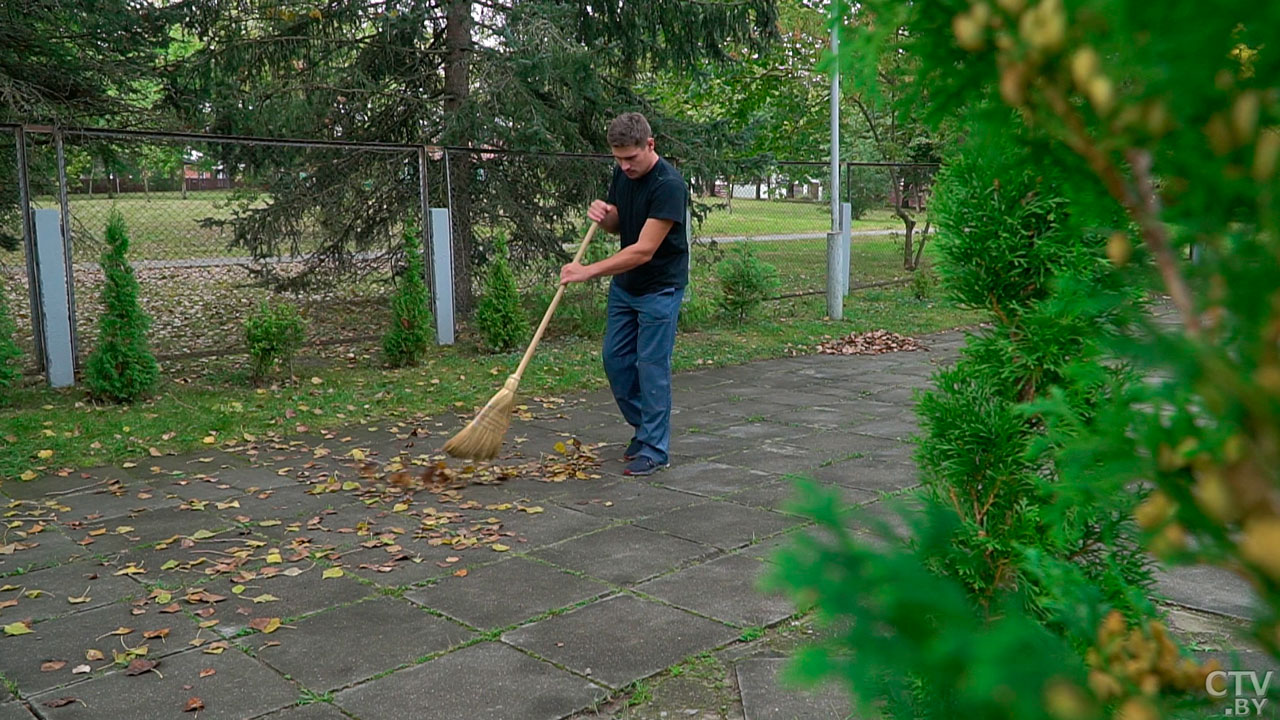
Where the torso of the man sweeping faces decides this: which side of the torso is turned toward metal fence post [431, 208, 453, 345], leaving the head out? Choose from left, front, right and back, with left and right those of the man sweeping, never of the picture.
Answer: right

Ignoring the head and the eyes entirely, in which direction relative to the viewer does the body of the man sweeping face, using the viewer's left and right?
facing the viewer and to the left of the viewer

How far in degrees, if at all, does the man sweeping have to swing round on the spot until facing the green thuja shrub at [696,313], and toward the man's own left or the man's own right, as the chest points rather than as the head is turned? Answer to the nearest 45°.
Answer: approximately 135° to the man's own right

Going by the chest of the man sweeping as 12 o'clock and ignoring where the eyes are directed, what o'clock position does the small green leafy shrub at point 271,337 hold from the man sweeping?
The small green leafy shrub is roughly at 3 o'clock from the man sweeping.

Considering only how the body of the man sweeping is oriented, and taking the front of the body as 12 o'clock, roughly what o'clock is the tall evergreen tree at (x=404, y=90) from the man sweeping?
The tall evergreen tree is roughly at 4 o'clock from the man sweeping.

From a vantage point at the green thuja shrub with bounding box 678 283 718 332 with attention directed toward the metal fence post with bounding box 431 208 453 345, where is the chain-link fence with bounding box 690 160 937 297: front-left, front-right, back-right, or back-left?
back-right

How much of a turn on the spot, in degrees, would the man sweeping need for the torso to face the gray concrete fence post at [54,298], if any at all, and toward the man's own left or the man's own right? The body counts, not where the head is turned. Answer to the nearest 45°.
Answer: approximately 90° to the man's own right

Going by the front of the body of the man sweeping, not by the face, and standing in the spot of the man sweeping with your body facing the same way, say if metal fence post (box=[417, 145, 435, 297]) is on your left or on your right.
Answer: on your right

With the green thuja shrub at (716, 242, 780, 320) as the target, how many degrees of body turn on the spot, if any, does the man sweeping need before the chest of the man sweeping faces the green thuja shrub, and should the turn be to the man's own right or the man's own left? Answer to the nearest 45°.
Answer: approximately 135° to the man's own right

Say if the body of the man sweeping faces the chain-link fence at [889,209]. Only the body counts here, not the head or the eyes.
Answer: no

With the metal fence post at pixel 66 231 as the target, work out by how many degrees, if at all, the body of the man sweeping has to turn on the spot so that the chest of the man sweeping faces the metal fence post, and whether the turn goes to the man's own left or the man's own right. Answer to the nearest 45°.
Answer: approximately 90° to the man's own right

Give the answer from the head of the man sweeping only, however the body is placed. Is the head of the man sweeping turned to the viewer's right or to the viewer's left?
to the viewer's left

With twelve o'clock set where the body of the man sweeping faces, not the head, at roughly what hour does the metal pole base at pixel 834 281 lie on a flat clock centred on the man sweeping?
The metal pole base is roughly at 5 o'clock from the man sweeping.

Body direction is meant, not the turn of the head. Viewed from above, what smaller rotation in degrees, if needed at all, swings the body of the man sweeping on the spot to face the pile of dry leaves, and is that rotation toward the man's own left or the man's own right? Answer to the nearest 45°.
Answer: approximately 180°

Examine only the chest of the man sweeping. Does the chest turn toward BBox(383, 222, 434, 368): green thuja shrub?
no

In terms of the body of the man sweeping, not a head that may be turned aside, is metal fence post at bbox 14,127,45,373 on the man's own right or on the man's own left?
on the man's own right
